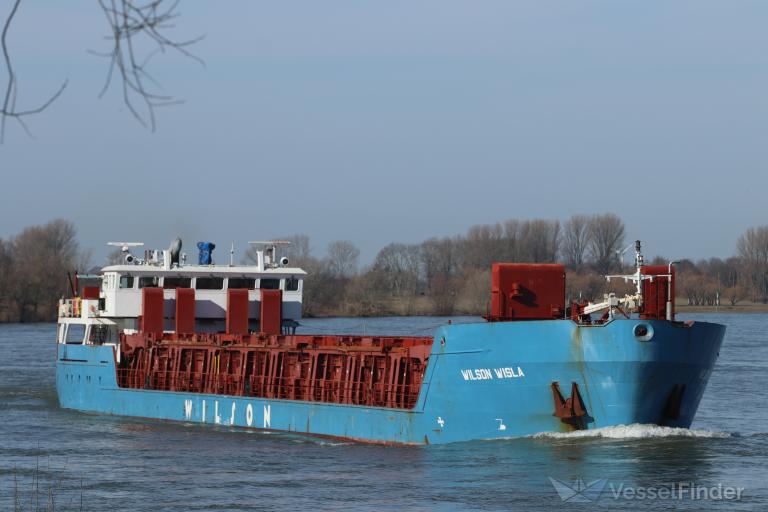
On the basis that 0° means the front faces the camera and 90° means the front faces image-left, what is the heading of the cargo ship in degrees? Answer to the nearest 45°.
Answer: approximately 315°
